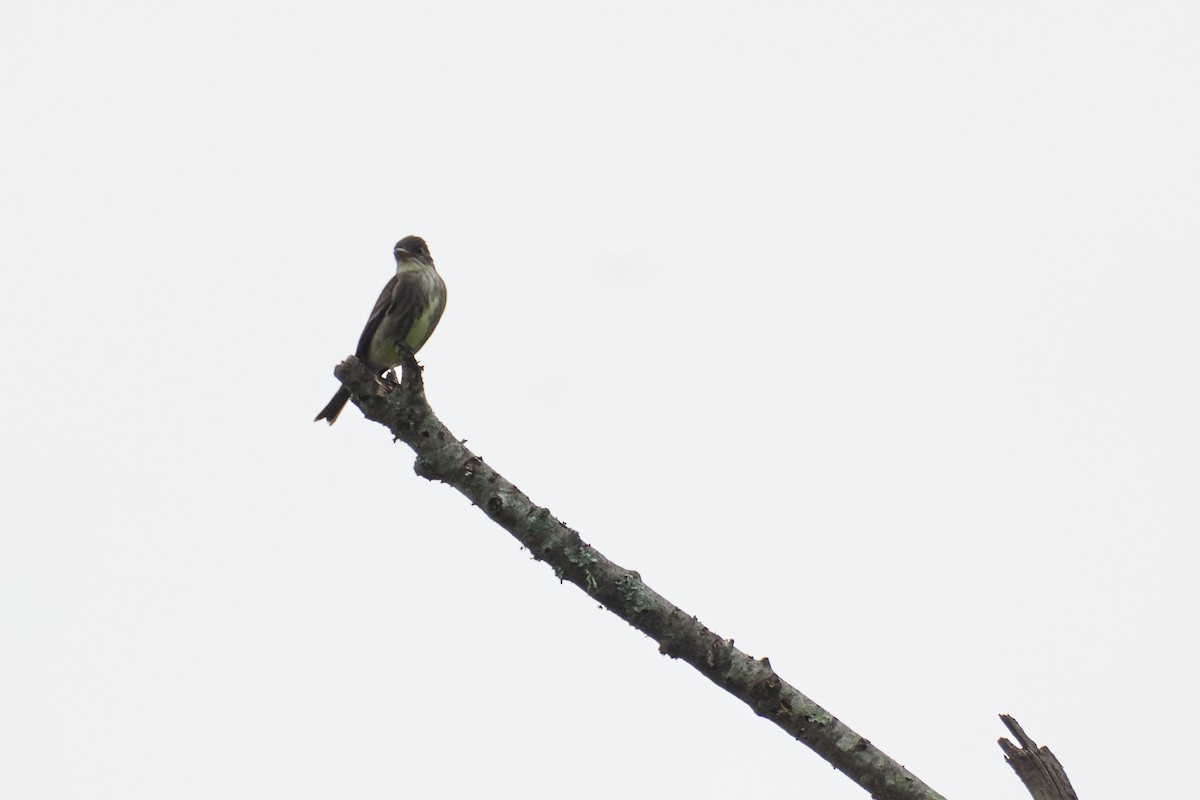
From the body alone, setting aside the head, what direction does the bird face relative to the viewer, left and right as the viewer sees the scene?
facing the viewer and to the right of the viewer

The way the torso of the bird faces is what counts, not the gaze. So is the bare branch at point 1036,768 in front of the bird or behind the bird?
in front
